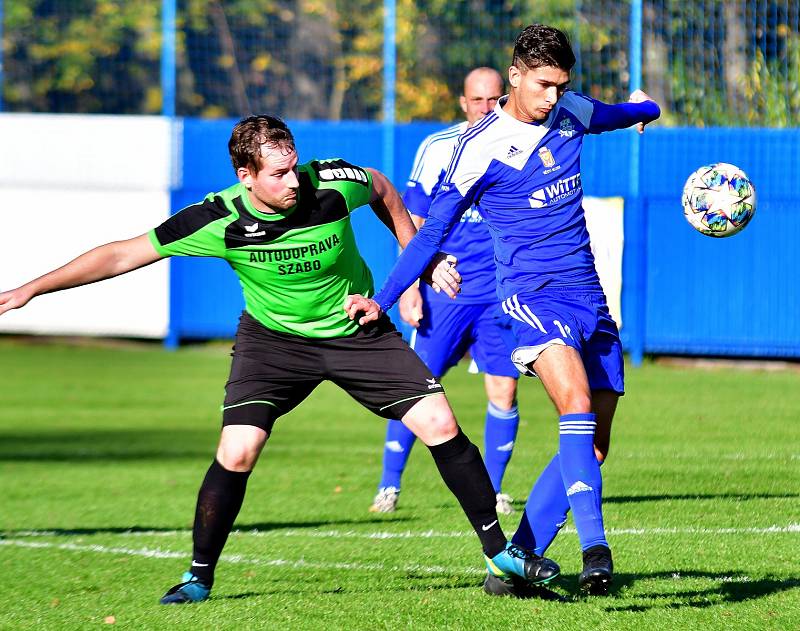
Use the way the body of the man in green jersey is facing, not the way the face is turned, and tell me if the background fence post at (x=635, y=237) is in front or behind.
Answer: behind

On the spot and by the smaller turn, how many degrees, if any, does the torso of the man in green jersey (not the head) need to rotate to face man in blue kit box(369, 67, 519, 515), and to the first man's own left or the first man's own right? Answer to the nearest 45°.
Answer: approximately 135° to the first man's own left

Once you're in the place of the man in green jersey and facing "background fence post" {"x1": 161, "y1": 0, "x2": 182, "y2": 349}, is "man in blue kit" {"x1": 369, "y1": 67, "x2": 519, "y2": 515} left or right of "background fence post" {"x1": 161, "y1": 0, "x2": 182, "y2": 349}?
right

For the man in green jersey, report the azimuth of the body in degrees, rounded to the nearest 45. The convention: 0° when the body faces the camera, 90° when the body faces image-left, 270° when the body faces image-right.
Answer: approximately 0°

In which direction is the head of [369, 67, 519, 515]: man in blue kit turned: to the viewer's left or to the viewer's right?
to the viewer's right

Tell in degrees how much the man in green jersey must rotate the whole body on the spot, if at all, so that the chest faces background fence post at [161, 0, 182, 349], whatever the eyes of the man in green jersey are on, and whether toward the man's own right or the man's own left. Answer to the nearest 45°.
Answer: approximately 180°

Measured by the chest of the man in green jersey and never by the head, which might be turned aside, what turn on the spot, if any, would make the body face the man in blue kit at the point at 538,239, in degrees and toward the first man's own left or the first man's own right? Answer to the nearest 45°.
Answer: approximately 90° to the first man's own left
